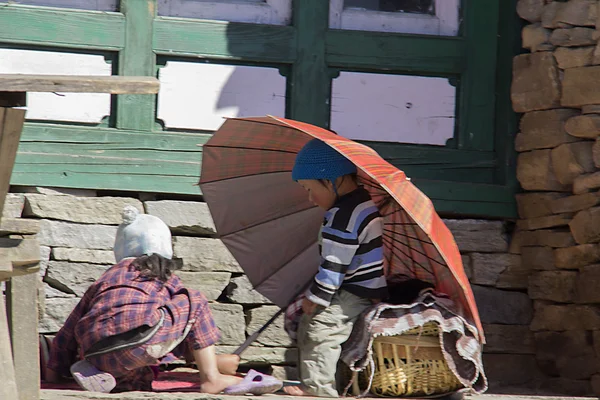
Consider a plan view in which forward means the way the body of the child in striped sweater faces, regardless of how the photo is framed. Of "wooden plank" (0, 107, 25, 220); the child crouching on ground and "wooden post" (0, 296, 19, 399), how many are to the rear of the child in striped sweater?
0

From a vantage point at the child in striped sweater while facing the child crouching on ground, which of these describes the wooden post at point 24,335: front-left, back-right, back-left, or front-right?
front-left

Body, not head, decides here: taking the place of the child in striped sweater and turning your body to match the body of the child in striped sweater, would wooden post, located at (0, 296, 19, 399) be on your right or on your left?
on your left

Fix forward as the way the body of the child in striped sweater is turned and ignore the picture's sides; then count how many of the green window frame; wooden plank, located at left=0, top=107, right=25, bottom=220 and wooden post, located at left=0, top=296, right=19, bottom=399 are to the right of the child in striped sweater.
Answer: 1

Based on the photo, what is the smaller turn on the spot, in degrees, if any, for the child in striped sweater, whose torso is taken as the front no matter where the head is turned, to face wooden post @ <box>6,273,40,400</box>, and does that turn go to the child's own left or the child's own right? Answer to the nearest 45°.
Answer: approximately 45° to the child's own left

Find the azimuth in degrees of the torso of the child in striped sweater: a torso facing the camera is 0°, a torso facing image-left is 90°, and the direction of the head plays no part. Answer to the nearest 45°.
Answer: approximately 90°

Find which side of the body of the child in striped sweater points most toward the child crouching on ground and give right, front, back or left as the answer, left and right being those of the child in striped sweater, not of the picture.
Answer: front

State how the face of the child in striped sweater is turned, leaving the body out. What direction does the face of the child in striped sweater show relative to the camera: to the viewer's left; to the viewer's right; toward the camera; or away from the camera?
to the viewer's left

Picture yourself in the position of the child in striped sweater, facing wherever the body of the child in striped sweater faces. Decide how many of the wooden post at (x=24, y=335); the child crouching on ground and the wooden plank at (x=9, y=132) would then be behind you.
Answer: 0

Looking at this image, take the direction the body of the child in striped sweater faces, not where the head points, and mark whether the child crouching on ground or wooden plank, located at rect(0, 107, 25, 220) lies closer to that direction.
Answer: the child crouching on ground
